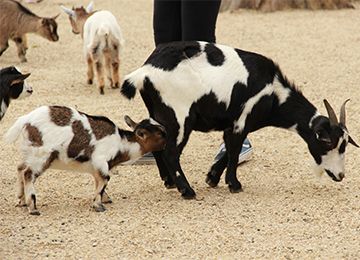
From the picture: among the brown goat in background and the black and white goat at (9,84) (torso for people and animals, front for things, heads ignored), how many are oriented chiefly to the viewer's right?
2

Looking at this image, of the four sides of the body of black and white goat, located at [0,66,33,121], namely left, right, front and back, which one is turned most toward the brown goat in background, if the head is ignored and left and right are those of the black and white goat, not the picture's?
left

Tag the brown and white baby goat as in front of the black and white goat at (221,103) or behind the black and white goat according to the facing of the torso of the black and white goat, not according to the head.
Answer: behind

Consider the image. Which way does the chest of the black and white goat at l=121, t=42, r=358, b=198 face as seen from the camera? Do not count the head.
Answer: to the viewer's right

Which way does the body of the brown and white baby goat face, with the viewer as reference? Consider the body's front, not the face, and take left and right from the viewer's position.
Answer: facing to the right of the viewer

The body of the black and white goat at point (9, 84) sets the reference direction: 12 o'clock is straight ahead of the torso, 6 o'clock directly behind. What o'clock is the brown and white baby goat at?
The brown and white baby goat is roughly at 2 o'clock from the black and white goat.

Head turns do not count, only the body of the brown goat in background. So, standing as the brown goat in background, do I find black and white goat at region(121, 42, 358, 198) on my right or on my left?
on my right

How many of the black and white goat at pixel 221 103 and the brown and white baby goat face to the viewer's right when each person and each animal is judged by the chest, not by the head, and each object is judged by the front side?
2

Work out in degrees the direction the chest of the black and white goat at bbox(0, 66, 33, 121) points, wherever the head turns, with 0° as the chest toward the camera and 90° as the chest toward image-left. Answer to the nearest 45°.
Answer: approximately 270°
